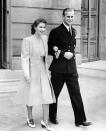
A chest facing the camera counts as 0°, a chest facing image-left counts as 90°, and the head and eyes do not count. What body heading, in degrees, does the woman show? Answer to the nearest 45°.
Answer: approximately 315°

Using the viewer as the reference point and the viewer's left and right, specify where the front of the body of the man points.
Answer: facing the viewer and to the right of the viewer

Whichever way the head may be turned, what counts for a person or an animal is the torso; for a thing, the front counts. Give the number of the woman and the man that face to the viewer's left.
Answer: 0
